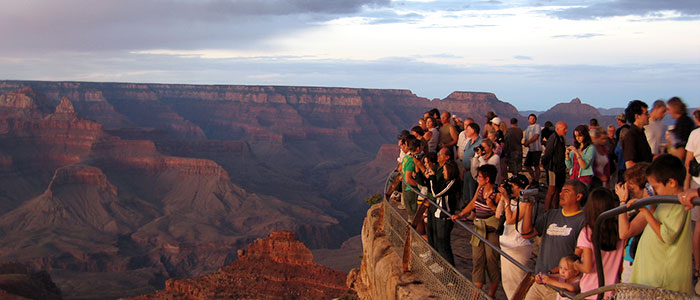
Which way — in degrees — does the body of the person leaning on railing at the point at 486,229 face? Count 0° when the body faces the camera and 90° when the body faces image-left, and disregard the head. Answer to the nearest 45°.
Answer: approximately 45°

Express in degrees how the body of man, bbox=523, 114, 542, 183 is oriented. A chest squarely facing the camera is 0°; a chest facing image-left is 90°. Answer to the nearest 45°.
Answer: approximately 45°

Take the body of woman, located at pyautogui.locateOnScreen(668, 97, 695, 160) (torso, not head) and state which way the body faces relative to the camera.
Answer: to the viewer's left

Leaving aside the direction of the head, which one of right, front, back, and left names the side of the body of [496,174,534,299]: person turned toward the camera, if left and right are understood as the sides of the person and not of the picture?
left

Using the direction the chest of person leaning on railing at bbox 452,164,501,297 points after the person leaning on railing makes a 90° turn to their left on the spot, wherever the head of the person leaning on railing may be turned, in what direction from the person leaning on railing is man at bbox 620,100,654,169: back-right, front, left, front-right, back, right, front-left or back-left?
left

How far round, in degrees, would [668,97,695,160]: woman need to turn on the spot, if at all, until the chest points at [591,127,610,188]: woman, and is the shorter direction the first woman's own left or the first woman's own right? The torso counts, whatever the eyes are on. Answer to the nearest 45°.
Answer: approximately 45° to the first woman's own right

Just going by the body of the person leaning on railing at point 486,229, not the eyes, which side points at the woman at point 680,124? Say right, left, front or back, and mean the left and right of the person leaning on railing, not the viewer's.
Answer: back
